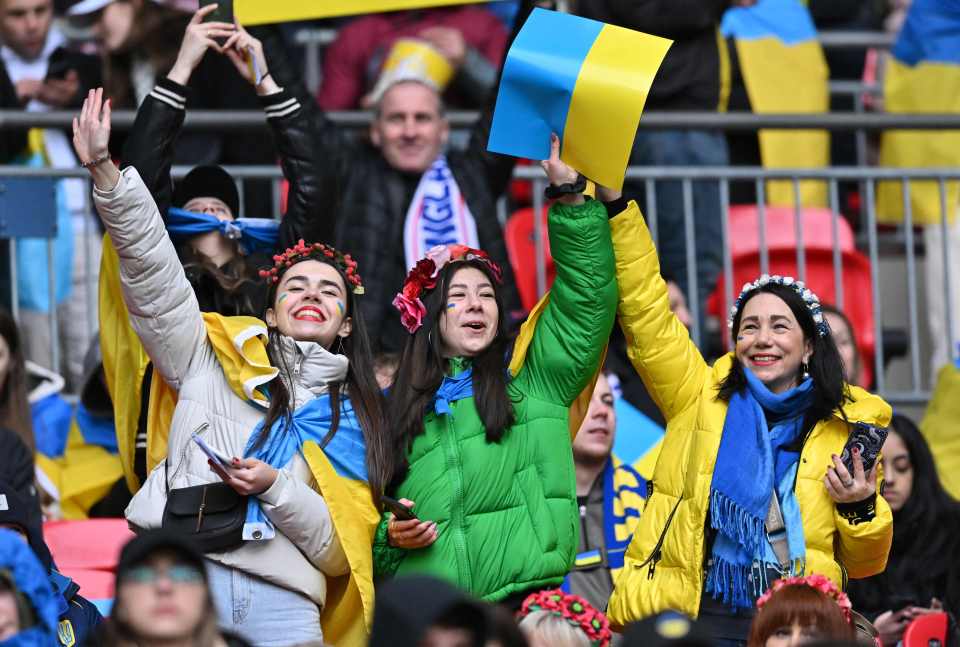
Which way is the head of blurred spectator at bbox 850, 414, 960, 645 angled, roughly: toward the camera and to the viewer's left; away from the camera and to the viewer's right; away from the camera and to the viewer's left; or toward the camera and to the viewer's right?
toward the camera and to the viewer's left

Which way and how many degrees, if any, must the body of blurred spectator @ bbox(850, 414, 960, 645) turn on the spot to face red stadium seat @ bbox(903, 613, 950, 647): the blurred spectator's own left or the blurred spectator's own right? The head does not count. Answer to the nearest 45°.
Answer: approximately 45° to the blurred spectator's own left

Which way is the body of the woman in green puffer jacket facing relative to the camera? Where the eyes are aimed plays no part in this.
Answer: toward the camera

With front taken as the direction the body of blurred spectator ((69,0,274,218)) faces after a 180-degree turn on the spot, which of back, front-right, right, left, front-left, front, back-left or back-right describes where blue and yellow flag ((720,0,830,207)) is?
front-right

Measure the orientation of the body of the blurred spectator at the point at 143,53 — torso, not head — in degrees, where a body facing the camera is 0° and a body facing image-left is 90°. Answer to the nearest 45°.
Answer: approximately 45°

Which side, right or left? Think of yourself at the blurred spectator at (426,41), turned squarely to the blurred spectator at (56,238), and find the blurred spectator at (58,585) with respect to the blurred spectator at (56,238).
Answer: left

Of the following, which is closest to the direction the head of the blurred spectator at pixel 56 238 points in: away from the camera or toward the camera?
toward the camera

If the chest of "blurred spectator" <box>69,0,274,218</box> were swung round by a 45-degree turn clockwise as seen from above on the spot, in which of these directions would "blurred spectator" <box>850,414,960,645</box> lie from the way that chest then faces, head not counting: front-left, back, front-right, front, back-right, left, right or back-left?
back-left

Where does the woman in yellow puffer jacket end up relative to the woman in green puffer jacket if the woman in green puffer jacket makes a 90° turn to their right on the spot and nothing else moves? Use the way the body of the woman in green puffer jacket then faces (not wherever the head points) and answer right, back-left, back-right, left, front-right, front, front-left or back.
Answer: back

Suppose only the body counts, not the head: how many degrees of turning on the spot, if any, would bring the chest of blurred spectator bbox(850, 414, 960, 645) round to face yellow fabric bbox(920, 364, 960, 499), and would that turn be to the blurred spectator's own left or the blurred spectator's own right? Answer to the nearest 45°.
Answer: approximately 135° to the blurred spectator's own right

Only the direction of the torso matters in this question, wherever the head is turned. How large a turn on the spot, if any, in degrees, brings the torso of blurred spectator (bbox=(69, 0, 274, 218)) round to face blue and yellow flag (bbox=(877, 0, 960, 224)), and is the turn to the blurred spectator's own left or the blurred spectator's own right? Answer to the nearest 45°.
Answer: approximately 135° to the blurred spectator's own left

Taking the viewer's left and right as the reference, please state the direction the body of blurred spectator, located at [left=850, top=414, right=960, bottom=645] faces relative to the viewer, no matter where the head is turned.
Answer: facing the viewer and to the left of the viewer

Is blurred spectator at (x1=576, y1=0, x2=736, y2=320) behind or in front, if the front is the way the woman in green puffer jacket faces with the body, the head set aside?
behind

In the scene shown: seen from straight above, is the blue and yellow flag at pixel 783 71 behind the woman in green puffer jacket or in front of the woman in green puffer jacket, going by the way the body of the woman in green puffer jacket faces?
behind

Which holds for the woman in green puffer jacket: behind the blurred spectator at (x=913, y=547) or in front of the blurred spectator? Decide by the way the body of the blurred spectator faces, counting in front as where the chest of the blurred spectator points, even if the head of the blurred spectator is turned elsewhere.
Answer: in front

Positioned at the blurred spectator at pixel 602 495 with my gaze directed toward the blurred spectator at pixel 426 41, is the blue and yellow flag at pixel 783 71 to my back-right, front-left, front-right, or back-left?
front-right
